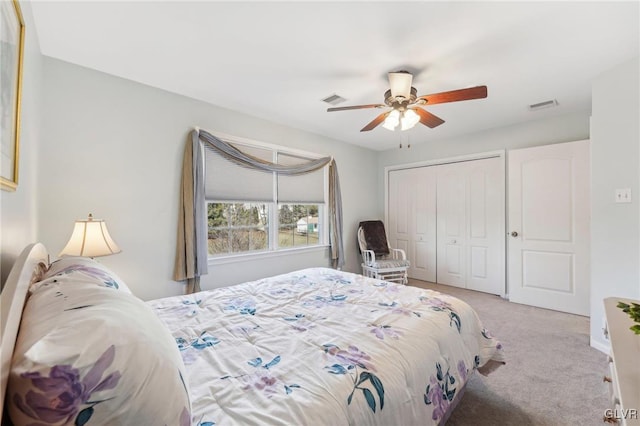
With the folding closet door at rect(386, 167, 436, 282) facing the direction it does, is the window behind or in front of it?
in front

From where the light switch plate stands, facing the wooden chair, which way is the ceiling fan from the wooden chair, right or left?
left

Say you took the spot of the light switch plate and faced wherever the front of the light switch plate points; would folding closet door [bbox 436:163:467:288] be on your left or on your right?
on your right

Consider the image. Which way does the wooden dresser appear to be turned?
to the viewer's left

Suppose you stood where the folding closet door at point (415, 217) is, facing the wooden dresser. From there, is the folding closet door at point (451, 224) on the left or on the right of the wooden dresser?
left

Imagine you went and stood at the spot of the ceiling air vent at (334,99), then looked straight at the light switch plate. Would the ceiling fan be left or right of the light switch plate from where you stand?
right

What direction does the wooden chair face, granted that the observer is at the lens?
facing the viewer and to the right of the viewer

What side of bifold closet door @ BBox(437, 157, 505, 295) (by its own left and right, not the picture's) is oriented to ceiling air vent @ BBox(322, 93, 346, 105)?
front

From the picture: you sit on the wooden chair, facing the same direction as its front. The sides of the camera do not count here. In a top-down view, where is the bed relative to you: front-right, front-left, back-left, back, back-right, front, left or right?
front-right

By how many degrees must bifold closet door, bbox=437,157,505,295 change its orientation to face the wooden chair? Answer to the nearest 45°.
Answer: approximately 45° to its right
